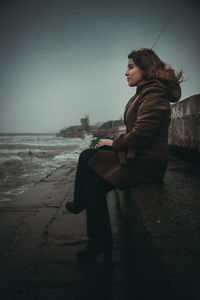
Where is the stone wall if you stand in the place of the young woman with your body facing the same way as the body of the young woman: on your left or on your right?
on your right

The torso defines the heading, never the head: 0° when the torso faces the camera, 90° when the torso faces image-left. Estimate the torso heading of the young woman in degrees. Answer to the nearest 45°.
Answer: approximately 90°
